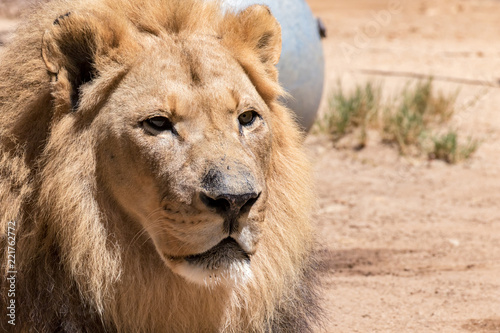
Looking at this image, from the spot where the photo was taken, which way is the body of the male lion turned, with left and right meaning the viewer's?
facing the viewer and to the right of the viewer

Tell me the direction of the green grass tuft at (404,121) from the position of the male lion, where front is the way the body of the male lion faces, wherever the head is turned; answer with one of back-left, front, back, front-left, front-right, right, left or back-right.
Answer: left

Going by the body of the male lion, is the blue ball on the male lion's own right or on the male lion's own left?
on the male lion's own left

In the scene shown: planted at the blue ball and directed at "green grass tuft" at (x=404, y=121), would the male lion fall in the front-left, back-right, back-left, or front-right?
back-right

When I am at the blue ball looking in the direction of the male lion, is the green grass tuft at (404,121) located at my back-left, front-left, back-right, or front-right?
back-left
